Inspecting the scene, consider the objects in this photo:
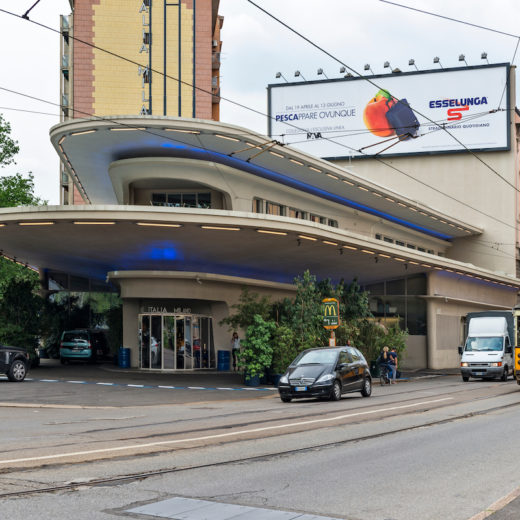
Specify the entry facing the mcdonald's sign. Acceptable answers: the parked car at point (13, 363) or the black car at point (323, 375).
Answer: the parked car

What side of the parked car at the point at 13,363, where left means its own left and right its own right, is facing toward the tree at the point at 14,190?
left

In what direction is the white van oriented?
toward the camera

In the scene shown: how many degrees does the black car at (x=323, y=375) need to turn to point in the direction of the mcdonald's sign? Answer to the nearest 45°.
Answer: approximately 135° to its right

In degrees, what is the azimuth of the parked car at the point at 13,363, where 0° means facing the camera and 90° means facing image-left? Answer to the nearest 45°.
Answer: approximately 270°

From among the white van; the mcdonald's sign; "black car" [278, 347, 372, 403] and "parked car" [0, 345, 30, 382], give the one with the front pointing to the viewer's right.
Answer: the parked car

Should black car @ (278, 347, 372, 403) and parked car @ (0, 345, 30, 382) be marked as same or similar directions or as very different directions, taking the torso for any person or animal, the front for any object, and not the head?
very different directions

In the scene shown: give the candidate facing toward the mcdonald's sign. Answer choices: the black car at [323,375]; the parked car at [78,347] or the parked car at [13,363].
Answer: the parked car at [13,363]

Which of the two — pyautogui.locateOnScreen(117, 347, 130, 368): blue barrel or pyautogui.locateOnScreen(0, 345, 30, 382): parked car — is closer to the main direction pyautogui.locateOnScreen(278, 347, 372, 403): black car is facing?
the parked car
